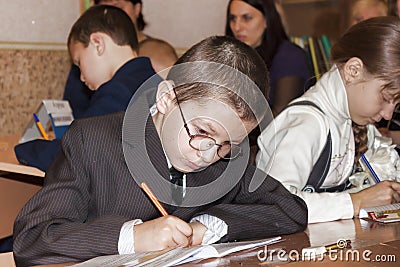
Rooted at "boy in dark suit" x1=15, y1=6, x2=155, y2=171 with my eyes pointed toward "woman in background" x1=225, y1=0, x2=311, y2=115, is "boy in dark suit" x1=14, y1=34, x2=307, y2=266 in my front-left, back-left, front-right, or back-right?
back-right

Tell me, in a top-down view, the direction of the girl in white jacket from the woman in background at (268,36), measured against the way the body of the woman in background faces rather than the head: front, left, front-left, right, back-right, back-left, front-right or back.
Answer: front-left

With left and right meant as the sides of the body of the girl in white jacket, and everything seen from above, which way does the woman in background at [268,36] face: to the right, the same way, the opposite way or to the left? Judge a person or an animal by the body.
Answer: to the right

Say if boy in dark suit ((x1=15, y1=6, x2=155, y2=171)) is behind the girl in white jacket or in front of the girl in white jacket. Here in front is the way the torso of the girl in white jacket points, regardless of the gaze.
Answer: behind

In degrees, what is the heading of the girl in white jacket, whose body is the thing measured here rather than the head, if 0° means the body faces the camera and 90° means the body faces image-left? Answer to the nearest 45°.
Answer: approximately 315°

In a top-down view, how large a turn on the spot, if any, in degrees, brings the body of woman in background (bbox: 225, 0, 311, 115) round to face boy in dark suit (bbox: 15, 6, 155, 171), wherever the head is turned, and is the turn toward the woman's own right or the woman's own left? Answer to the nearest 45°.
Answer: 0° — they already face them

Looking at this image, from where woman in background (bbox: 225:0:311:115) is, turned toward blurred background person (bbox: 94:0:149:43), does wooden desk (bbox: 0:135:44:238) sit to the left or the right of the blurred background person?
left

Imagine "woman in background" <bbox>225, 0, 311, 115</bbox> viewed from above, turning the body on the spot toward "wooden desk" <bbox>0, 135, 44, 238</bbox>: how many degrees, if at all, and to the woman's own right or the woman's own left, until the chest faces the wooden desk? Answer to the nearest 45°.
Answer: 0° — they already face it

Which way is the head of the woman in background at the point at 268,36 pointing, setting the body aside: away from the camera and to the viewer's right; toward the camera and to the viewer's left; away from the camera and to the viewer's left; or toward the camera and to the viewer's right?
toward the camera and to the viewer's left

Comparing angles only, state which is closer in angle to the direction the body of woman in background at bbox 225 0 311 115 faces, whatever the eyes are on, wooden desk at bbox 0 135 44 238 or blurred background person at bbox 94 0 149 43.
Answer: the wooden desk

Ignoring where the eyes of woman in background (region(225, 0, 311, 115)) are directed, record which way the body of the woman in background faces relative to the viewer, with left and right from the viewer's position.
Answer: facing the viewer and to the left of the viewer

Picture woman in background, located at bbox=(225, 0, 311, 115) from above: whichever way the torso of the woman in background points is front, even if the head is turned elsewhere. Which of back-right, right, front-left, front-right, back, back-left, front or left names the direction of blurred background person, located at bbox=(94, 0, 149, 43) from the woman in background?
front-right

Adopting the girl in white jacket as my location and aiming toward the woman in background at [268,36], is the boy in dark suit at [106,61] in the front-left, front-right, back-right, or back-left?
front-left
